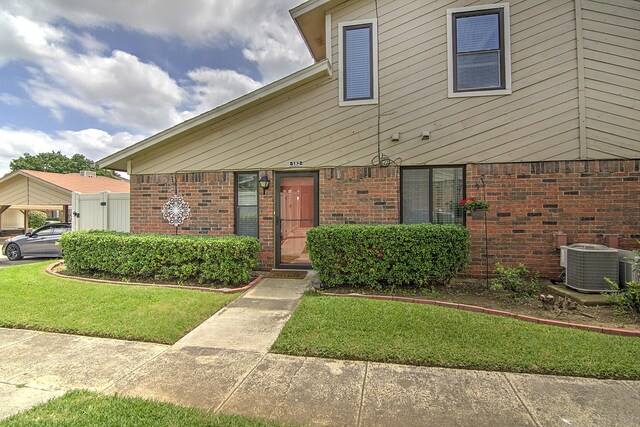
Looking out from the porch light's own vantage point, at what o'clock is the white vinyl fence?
The white vinyl fence is roughly at 4 o'clock from the porch light.

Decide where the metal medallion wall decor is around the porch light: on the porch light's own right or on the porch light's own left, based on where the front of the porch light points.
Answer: on the porch light's own right

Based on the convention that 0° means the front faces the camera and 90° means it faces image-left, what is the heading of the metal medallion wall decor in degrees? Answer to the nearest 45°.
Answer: approximately 0°

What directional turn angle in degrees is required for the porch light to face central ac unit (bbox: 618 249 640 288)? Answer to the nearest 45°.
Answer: approximately 45° to its left

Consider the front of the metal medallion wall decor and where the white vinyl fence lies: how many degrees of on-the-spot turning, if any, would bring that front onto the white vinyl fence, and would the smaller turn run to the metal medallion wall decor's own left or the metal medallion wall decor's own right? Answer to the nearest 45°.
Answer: approximately 135° to the metal medallion wall decor's own right

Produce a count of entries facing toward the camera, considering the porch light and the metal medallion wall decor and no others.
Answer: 2

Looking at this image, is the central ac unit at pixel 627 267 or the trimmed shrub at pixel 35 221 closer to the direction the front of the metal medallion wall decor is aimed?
the central ac unit

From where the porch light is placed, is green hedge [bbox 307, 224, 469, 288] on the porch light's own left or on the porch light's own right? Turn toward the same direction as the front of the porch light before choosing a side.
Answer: on the porch light's own left

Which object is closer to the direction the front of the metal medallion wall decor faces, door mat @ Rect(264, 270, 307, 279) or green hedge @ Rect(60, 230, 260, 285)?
the green hedge

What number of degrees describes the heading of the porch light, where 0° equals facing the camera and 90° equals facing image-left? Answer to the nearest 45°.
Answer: approximately 0°

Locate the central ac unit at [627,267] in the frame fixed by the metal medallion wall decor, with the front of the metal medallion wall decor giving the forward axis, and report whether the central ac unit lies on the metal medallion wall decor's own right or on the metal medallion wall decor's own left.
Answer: on the metal medallion wall decor's own left

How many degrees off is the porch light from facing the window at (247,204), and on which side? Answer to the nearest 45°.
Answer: approximately 135° to its right
